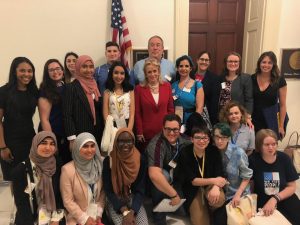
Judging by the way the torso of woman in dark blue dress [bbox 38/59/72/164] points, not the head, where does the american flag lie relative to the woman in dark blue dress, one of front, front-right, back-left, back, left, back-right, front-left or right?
left

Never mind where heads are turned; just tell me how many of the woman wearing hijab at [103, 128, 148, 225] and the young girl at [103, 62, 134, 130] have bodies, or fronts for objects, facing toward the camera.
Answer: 2

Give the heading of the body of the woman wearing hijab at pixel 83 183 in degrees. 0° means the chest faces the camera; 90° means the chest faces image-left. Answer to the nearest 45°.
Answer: approximately 315°

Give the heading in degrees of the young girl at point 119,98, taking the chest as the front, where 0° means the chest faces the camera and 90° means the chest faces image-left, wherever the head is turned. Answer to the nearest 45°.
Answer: approximately 0°

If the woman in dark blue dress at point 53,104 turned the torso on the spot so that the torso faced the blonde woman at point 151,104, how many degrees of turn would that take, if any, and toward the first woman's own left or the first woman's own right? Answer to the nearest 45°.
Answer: approximately 45° to the first woman's own left

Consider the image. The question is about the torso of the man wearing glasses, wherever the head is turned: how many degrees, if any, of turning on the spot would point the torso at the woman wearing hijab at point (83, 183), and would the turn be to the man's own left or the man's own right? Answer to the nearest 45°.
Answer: approximately 90° to the man's own right

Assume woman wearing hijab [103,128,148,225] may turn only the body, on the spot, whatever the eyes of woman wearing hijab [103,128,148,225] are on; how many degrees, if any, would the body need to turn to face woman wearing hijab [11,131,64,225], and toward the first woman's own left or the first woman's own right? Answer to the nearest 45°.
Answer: approximately 90° to the first woman's own right
